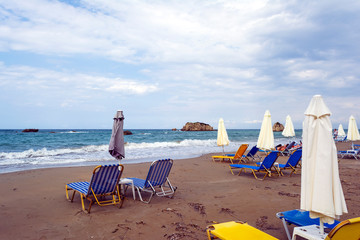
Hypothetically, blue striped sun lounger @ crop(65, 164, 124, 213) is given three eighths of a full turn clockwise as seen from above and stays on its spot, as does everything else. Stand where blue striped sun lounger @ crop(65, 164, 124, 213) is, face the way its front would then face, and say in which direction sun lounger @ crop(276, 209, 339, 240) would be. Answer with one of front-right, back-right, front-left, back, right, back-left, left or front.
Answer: front-right

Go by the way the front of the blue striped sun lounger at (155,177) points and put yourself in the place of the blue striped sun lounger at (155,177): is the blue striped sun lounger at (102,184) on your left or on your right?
on your left

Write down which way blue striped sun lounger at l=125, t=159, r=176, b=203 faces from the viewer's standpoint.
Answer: facing away from the viewer and to the left of the viewer

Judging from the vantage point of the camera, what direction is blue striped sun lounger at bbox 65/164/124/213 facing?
facing away from the viewer and to the left of the viewer

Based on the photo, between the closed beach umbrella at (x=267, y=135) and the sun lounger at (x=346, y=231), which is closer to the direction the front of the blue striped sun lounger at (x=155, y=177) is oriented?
the closed beach umbrella

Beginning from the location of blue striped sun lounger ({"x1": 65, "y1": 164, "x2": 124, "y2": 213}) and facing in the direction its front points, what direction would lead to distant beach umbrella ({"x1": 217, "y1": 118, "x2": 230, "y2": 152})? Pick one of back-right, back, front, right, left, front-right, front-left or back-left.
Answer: right

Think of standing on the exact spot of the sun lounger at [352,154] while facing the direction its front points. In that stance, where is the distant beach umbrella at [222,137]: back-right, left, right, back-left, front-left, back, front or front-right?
front-left

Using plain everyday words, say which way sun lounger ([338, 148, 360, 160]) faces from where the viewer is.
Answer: facing to the left of the viewer

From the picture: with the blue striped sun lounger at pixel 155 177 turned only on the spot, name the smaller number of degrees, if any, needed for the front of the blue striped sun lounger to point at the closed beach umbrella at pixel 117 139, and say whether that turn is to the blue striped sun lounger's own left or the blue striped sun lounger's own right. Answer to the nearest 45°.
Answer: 0° — it already faces it

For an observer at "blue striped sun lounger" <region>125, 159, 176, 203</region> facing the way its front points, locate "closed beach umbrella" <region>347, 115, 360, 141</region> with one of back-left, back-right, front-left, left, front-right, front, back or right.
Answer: right

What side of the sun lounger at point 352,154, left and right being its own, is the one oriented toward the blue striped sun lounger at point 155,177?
left

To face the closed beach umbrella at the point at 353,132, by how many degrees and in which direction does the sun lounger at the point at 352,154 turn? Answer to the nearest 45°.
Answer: approximately 90° to its right

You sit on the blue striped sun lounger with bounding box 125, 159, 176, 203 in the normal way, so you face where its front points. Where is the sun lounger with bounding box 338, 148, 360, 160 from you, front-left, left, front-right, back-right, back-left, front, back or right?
right
